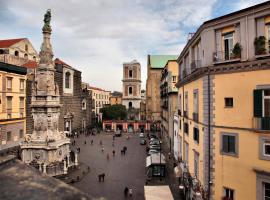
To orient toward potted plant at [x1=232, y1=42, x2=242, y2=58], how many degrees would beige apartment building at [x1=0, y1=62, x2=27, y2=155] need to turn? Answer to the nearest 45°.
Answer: approximately 45° to its right

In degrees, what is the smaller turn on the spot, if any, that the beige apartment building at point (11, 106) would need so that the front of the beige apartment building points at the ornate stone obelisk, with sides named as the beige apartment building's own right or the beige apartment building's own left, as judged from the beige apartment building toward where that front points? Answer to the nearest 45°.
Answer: approximately 45° to the beige apartment building's own right

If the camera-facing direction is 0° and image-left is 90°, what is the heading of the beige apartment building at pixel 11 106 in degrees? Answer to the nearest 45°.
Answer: approximately 315°

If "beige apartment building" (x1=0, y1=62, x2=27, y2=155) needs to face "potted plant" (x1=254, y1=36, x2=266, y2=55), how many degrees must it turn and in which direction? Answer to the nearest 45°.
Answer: approximately 45° to its right
